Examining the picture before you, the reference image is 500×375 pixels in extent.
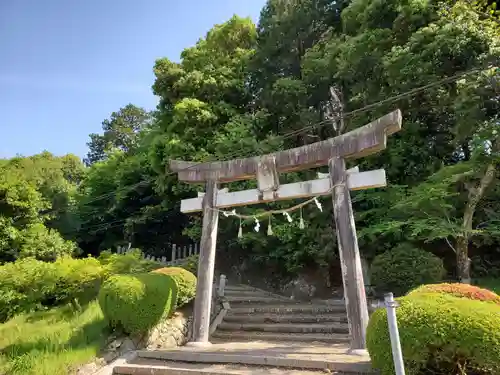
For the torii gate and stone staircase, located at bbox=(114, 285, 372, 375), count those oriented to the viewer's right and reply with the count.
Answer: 0

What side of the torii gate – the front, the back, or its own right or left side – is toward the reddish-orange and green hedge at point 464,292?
left

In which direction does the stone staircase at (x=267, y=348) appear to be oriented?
toward the camera

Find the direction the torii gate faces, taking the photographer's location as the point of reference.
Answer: facing the viewer and to the left of the viewer

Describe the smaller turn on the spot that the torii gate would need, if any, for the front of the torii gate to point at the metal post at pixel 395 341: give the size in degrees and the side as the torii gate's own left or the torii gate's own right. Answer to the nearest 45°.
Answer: approximately 45° to the torii gate's own left

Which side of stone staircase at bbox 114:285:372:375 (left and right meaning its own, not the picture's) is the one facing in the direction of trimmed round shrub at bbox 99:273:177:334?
right

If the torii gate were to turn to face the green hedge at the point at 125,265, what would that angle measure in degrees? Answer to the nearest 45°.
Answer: approximately 90° to its right

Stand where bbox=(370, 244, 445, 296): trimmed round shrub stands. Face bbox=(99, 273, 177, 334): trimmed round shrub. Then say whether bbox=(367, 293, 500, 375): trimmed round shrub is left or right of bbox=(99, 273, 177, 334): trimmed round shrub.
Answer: left

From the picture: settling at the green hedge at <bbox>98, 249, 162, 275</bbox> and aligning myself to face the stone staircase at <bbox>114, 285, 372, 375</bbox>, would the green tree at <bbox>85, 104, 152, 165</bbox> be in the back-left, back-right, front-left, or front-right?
back-left

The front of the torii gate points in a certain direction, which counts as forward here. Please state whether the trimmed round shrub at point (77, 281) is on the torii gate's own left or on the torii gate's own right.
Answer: on the torii gate's own right
